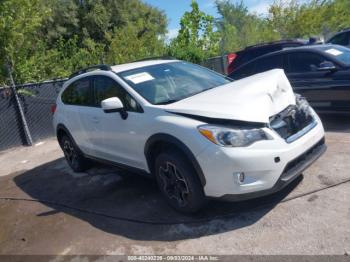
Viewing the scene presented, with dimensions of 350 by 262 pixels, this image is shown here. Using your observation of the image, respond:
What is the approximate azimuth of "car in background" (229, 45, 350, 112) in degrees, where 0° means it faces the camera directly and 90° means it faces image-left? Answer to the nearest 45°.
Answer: approximately 315°

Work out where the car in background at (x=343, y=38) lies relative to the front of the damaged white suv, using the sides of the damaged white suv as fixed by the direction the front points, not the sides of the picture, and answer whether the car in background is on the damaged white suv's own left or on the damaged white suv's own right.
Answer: on the damaged white suv's own left

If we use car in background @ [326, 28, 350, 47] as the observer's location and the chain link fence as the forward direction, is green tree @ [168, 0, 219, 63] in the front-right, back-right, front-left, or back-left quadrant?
front-right

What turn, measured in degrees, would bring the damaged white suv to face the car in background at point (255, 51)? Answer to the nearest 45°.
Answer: approximately 135° to its left

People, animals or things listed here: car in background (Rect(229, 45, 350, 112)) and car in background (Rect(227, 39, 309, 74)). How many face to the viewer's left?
0

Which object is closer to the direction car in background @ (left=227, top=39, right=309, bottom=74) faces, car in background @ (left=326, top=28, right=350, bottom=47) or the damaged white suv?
the car in background

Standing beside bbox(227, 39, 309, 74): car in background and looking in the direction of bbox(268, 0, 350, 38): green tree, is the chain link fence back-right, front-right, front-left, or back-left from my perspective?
back-left

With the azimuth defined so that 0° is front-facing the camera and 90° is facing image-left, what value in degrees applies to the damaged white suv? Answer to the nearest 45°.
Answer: approximately 315°

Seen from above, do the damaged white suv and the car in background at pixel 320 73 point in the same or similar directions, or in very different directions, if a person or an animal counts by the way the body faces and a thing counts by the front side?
same or similar directions

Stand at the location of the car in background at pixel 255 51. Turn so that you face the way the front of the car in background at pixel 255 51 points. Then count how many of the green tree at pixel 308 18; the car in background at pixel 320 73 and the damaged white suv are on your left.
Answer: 1

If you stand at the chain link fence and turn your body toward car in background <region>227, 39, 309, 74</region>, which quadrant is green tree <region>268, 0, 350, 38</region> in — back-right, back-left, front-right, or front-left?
front-left

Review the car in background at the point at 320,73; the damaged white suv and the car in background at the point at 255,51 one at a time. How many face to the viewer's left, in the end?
0

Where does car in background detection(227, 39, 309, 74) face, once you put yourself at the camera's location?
facing to the right of the viewer

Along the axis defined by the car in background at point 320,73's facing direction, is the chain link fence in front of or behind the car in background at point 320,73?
behind

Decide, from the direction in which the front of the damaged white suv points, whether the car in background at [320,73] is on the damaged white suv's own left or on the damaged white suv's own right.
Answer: on the damaged white suv's own left
